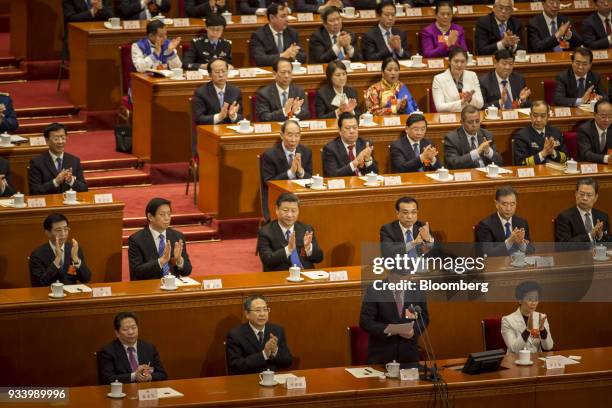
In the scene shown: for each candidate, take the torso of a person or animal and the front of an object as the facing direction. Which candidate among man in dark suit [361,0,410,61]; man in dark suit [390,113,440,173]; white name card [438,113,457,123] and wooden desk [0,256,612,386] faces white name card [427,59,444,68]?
man in dark suit [361,0,410,61]

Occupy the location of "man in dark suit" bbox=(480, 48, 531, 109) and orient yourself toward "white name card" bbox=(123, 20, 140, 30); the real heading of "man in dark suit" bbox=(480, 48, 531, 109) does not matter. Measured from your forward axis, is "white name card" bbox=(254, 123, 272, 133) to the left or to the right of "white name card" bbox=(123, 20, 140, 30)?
left

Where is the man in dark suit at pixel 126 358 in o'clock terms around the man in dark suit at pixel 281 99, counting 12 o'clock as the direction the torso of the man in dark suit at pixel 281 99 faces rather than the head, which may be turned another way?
the man in dark suit at pixel 126 358 is roughly at 2 o'clock from the man in dark suit at pixel 281 99.

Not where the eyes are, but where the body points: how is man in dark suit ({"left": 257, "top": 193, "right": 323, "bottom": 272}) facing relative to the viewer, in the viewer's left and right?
facing the viewer and to the right of the viewer

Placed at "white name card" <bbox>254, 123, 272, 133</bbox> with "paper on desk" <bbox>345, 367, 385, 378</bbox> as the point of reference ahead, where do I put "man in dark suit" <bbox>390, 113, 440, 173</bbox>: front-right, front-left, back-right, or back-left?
front-left

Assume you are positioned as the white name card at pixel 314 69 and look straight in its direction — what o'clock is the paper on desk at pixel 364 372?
The paper on desk is roughly at 12 o'clock from the white name card.

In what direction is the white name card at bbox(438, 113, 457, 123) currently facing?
toward the camera

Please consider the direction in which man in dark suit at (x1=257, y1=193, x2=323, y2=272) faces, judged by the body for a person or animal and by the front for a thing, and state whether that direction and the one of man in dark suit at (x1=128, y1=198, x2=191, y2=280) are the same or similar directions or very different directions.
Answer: same or similar directions

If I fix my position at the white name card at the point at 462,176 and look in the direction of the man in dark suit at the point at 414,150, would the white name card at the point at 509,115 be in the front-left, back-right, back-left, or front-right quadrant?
front-right

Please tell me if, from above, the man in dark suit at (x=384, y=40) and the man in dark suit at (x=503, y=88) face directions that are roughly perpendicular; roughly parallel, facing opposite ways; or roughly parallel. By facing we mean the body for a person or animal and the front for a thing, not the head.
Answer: roughly parallel

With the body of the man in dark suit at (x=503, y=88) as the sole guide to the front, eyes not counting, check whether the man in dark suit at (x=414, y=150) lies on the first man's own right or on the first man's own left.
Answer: on the first man's own right

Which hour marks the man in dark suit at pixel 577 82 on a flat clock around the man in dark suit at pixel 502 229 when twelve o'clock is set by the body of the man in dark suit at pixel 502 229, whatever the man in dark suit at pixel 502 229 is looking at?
the man in dark suit at pixel 577 82 is roughly at 8 o'clock from the man in dark suit at pixel 502 229.

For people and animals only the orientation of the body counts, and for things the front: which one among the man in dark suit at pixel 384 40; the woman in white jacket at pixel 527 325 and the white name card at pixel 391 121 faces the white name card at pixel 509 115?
the man in dark suit

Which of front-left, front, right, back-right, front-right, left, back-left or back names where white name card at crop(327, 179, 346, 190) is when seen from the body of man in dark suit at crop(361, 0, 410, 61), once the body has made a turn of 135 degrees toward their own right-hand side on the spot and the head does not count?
left

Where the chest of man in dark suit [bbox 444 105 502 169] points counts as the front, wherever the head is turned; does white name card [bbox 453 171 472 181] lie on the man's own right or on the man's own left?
on the man's own right

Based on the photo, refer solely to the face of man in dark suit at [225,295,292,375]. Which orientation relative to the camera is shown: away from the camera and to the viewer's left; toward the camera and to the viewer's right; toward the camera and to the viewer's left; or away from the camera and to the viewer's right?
toward the camera and to the viewer's right
